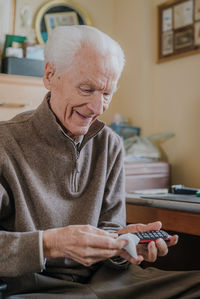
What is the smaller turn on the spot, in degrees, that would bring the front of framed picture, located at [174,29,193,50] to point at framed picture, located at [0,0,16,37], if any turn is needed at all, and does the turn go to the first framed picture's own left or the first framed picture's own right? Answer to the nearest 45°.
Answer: approximately 45° to the first framed picture's own right

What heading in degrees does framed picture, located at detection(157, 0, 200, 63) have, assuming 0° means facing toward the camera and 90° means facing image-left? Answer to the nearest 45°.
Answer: approximately 45°

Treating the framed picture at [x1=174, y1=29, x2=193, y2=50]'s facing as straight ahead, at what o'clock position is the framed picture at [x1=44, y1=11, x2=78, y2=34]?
the framed picture at [x1=44, y1=11, x2=78, y2=34] is roughly at 2 o'clock from the framed picture at [x1=174, y1=29, x2=193, y2=50].

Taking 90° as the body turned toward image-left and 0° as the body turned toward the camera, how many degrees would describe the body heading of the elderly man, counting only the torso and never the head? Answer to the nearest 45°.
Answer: approximately 315°

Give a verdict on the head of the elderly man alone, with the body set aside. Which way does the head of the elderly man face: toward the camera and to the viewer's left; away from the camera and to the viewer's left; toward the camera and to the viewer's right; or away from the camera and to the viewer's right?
toward the camera and to the viewer's right

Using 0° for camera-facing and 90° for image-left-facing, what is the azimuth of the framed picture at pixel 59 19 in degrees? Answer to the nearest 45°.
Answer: approximately 0°

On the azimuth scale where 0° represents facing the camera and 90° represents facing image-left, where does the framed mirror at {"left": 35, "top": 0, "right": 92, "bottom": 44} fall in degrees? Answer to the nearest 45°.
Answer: approximately 0°

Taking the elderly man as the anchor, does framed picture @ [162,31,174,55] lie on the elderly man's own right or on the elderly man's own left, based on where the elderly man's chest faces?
on the elderly man's own left

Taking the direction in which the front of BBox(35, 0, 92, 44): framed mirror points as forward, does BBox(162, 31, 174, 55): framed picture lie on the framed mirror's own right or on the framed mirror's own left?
on the framed mirror's own left

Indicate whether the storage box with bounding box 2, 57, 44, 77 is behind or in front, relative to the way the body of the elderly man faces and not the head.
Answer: behind
